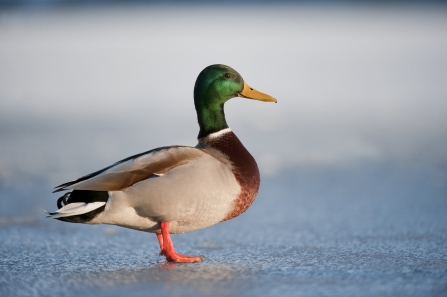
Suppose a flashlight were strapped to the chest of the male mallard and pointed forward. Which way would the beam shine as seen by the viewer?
to the viewer's right
